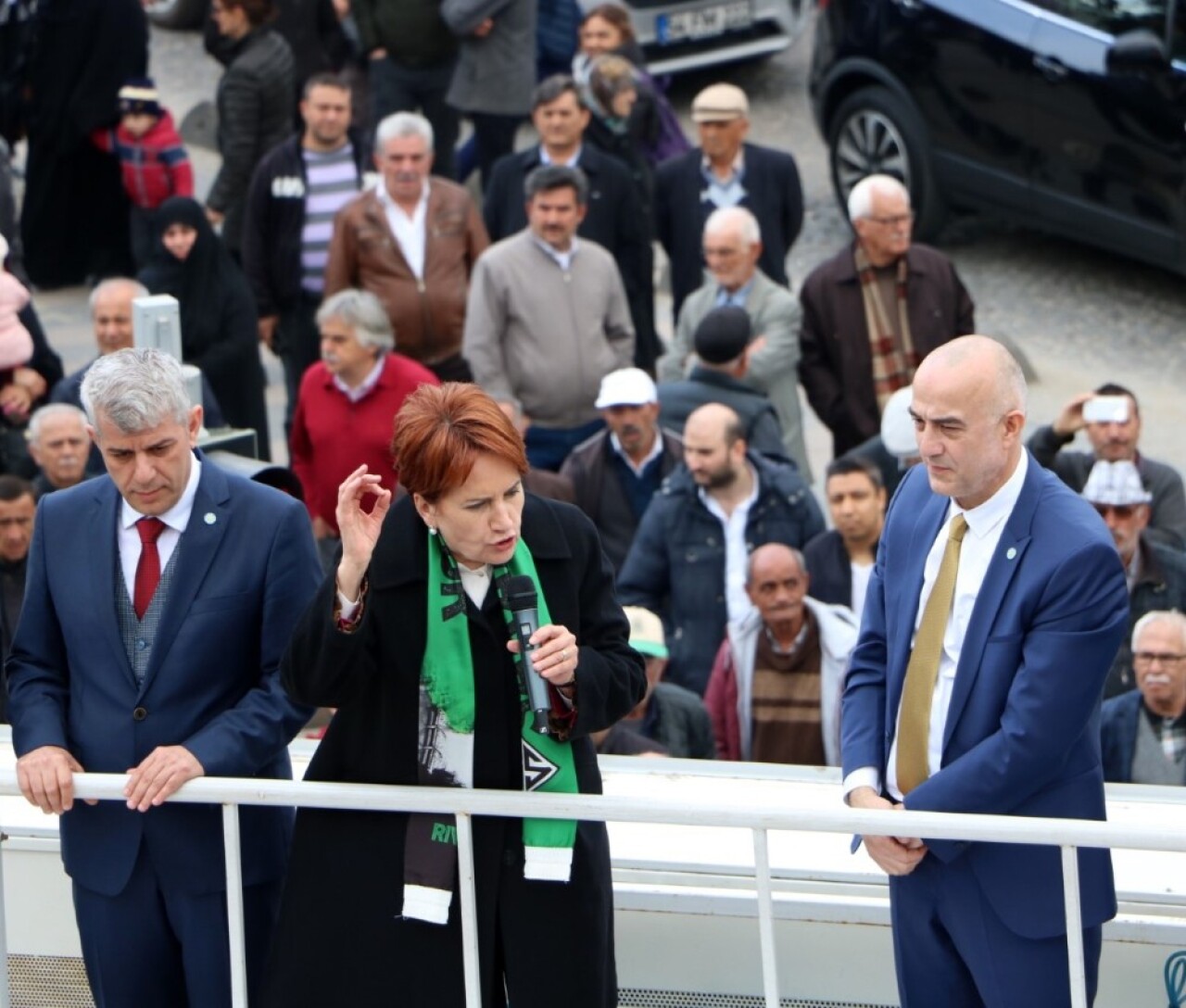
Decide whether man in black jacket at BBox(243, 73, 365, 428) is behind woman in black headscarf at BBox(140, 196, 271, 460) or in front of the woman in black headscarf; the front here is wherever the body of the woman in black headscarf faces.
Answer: behind

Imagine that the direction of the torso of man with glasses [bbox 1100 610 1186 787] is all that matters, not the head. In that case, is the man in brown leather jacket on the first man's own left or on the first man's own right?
on the first man's own right

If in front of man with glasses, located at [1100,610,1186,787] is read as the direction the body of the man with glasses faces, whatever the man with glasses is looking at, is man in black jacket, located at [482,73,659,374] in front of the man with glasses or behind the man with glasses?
behind

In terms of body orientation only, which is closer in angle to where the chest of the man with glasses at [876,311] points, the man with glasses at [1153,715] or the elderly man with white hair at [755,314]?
the man with glasses

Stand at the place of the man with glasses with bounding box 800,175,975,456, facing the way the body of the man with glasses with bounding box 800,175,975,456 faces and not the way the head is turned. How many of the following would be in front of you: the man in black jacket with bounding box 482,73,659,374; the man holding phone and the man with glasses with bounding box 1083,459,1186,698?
2

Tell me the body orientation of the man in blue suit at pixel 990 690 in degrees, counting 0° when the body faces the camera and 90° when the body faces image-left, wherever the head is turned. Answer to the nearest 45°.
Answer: approximately 45°

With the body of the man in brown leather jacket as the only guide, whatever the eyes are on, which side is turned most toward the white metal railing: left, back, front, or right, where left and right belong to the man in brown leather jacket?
front

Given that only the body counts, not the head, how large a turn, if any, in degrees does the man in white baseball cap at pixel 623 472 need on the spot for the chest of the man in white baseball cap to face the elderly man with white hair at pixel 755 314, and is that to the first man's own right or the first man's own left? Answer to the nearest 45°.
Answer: approximately 135° to the first man's own left

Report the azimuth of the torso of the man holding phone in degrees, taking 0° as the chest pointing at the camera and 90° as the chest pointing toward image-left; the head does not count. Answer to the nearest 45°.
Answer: approximately 0°

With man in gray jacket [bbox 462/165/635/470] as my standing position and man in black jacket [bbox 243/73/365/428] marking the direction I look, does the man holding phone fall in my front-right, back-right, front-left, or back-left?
back-right

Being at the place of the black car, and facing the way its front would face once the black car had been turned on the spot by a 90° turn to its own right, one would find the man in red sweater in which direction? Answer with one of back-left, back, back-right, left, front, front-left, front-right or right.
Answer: front

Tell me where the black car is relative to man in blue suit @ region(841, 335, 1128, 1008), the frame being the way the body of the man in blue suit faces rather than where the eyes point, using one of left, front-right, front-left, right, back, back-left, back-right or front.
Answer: back-right
